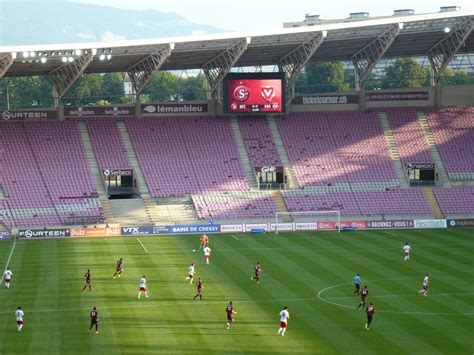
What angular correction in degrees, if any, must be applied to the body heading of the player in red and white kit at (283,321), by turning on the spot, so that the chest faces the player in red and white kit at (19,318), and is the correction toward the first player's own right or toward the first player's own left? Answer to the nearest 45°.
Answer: approximately 135° to the first player's own left

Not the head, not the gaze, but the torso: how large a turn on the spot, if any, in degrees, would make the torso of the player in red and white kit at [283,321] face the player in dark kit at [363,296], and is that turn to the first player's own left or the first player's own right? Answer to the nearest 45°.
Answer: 0° — they already face them

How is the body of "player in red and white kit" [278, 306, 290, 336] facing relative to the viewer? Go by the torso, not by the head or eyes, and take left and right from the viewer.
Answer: facing away from the viewer and to the right of the viewer

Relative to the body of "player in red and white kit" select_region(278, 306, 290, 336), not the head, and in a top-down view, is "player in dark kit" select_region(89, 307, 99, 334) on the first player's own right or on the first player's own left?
on the first player's own left

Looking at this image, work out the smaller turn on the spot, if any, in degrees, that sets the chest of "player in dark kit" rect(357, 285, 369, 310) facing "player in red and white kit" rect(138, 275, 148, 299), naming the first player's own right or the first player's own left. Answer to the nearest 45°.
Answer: approximately 135° to the first player's own left

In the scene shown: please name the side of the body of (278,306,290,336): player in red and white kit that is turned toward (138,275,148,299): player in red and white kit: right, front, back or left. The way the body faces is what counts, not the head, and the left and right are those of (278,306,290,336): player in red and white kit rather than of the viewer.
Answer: left

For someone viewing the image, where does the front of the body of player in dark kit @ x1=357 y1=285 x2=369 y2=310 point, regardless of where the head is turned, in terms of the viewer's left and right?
facing away from the viewer and to the right of the viewer
